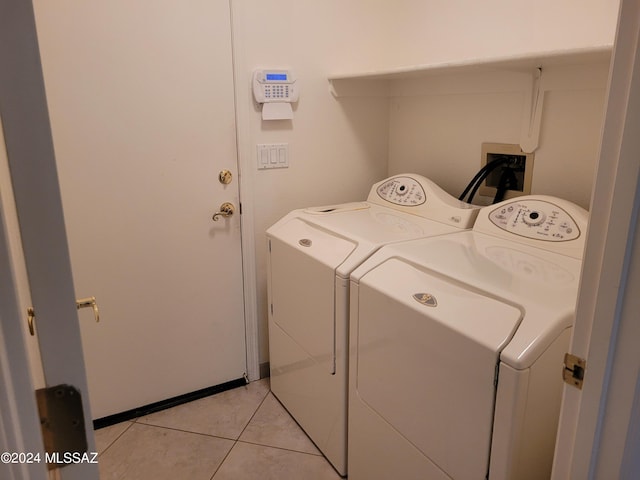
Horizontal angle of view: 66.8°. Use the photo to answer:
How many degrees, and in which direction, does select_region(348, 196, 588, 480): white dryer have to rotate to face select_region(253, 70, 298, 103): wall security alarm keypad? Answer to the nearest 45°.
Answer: approximately 90° to its right

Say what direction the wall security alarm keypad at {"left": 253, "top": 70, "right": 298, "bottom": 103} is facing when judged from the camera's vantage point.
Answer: facing the viewer

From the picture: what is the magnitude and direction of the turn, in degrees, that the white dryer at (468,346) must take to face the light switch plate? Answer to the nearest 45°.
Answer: approximately 90° to its right

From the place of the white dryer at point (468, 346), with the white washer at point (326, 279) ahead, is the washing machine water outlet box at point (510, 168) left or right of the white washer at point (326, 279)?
right

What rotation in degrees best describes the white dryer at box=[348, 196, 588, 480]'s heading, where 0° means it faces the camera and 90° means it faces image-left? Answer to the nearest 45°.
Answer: approximately 45°

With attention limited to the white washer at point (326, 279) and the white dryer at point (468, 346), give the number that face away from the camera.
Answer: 0

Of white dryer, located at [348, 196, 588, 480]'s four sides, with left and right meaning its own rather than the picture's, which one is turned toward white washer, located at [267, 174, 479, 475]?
right

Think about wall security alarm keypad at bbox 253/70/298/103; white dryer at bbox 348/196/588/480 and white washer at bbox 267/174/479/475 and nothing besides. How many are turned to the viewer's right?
0

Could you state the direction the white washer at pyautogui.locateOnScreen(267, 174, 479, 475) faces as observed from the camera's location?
facing the viewer and to the left of the viewer
